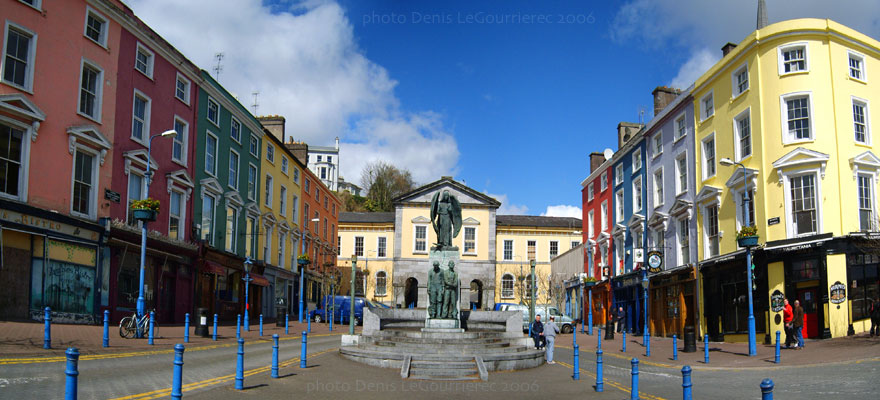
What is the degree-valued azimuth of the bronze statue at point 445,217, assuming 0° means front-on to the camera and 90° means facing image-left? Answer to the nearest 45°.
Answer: approximately 0°

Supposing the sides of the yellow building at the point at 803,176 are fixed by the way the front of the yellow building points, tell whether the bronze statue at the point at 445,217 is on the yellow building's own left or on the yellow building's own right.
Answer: on the yellow building's own right

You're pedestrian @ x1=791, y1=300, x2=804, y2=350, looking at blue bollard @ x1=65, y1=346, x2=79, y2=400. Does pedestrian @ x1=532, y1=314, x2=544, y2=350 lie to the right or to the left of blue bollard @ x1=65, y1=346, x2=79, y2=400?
right

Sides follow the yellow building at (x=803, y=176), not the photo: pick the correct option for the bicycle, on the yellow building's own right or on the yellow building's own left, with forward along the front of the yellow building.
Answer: on the yellow building's own right

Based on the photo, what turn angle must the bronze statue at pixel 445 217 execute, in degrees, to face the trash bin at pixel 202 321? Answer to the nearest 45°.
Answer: approximately 90° to its right

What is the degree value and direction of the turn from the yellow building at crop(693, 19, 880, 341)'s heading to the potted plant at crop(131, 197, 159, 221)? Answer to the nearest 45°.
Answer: approximately 45° to its right

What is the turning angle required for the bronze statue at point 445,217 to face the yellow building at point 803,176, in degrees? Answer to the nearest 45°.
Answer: approximately 90° to its left

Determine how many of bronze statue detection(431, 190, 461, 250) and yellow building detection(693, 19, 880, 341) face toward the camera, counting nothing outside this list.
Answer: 2

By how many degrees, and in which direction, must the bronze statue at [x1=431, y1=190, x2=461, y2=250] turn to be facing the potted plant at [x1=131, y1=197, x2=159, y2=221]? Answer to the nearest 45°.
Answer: approximately 90° to its right

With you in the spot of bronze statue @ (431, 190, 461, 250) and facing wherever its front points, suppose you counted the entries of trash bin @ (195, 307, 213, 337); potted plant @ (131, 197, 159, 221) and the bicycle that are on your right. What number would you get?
3

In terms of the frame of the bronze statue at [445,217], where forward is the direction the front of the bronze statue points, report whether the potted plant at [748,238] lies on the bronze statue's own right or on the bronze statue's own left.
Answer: on the bronze statue's own left

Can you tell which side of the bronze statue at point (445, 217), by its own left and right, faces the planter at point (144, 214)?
right

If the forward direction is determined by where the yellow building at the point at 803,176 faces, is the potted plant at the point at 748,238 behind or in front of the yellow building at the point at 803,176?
in front
